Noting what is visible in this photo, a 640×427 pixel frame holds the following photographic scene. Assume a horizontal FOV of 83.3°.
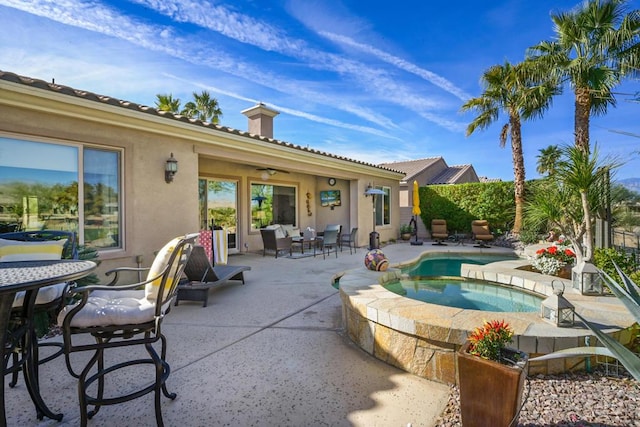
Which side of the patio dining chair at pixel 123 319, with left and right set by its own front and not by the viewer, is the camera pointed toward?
left

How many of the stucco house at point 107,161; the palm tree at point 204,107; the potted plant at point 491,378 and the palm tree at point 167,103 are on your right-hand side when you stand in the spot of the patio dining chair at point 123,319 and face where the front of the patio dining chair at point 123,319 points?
3

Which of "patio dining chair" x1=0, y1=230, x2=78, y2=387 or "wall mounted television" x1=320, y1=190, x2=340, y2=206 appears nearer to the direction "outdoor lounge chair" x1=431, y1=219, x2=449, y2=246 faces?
the patio dining chair

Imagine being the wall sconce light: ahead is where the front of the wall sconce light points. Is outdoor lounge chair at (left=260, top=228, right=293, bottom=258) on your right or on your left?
on your left

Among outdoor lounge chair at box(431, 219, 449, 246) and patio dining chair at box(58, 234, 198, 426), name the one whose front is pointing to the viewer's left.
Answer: the patio dining chair

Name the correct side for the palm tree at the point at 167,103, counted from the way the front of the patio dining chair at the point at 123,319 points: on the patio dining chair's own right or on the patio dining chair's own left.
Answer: on the patio dining chair's own right

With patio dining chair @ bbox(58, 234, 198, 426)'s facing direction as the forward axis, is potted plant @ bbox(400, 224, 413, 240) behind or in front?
behind

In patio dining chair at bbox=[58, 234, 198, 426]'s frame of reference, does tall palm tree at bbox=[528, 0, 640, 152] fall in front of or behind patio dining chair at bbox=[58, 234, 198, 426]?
behind
